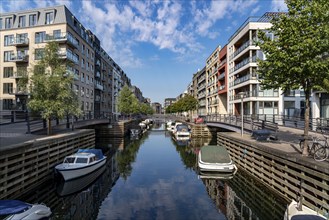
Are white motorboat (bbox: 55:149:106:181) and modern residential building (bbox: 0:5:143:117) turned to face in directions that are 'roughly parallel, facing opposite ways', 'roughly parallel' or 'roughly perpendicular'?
roughly perpendicular

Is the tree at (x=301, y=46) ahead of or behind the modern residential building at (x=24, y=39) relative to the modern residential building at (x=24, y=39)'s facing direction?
ahead

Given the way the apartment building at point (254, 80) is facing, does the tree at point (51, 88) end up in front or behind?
in front

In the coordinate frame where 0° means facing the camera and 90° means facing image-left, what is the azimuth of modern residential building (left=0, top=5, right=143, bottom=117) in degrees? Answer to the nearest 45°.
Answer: approximately 315°

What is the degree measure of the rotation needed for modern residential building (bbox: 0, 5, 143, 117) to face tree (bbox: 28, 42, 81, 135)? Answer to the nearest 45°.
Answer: approximately 45° to its right

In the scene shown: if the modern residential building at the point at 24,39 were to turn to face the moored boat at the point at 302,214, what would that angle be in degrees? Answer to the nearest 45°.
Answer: approximately 45° to its right

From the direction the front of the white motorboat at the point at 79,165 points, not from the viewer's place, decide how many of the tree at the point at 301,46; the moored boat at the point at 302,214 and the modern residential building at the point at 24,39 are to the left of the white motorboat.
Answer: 2

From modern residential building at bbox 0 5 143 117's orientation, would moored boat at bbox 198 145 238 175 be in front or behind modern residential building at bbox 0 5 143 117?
in front

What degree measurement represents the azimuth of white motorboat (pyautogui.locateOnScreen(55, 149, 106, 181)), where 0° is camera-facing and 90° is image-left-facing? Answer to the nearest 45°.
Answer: approximately 45°

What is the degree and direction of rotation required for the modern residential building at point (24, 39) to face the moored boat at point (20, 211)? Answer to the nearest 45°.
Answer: approximately 45° to its right

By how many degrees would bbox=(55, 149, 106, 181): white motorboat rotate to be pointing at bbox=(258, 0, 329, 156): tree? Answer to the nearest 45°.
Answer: approximately 90° to its left

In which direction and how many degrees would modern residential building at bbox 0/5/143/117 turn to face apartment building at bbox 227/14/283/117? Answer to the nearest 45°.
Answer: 0° — it already faces it
